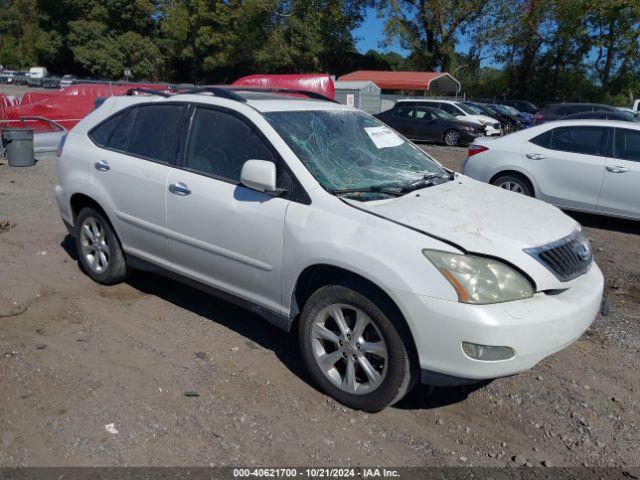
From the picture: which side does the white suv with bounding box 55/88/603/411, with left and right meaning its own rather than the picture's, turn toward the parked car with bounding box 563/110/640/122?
left

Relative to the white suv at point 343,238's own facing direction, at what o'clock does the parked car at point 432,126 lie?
The parked car is roughly at 8 o'clock from the white suv.

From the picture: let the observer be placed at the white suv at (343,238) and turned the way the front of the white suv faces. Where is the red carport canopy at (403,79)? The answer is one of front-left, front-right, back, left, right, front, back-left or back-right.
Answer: back-left

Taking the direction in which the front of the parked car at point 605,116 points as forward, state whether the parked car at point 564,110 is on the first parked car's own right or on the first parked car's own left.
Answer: on the first parked car's own left

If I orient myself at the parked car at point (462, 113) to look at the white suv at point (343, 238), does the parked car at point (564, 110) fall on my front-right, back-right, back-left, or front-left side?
back-left

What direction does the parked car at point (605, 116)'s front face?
to the viewer's right

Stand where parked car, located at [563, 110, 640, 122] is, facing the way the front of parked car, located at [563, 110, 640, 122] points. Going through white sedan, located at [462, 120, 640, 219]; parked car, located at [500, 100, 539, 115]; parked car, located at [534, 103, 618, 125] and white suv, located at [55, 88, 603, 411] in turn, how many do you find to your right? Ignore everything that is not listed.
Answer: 2

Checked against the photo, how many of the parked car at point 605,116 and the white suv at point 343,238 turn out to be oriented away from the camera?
0

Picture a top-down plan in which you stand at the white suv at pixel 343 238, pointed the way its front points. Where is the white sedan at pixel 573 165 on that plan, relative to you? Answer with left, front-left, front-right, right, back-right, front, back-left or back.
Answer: left

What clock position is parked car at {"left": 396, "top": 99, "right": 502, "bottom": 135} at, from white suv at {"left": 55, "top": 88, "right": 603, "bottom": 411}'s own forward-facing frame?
The parked car is roughly at 8 o'clock from the white suv.

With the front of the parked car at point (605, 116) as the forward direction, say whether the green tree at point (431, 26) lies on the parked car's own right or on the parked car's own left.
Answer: on the parked car's own left

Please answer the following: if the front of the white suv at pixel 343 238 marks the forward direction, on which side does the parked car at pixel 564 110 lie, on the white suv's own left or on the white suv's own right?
on the white suv's own left
